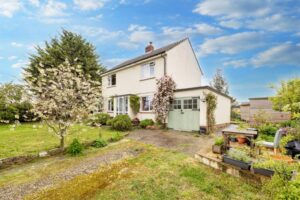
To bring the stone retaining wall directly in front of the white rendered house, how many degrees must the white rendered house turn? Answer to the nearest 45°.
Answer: approximately 45° to its left

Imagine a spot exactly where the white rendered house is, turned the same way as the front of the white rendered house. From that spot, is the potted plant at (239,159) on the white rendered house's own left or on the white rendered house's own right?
on the white rendered house's own left

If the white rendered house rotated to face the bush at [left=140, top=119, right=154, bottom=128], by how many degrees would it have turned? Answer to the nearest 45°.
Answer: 0° — it already faces it

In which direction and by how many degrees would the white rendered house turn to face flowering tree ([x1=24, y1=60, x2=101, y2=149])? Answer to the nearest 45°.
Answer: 0° — it already faces it

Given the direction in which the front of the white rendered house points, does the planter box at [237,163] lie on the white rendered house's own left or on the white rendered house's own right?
on the white rendered house's own left

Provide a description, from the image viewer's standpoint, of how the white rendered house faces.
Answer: facing the viewer and to the left of the viewer

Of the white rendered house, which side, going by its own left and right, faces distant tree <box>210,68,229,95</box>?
back

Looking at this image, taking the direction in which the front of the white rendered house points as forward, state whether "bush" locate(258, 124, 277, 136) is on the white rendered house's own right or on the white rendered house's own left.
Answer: on the white rendered house's own left

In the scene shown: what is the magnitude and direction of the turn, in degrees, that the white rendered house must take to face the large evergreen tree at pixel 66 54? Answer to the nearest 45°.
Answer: approximately 90° to its right
